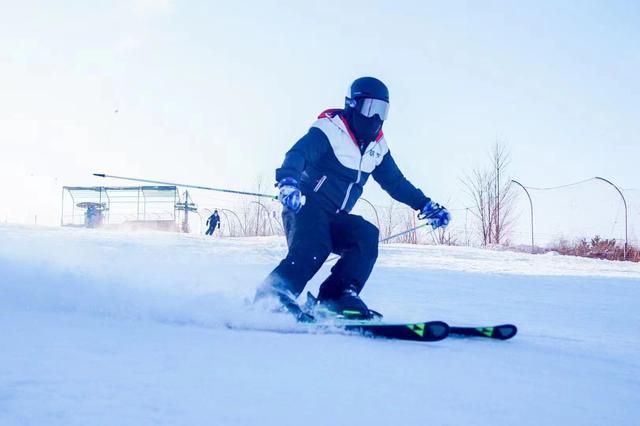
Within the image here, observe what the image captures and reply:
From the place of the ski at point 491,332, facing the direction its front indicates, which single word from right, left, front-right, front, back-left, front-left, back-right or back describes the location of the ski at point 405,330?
back-right

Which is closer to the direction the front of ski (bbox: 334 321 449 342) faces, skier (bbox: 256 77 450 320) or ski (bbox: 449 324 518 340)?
the ski

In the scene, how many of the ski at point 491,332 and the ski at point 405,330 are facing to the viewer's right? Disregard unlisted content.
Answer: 2

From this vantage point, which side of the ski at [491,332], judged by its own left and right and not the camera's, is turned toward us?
right

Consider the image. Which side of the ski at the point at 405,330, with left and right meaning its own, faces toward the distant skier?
left

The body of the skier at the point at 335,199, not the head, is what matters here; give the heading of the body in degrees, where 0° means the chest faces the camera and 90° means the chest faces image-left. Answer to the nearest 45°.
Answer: approximately 315°

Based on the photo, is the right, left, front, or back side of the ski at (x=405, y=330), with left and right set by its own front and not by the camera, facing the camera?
right
